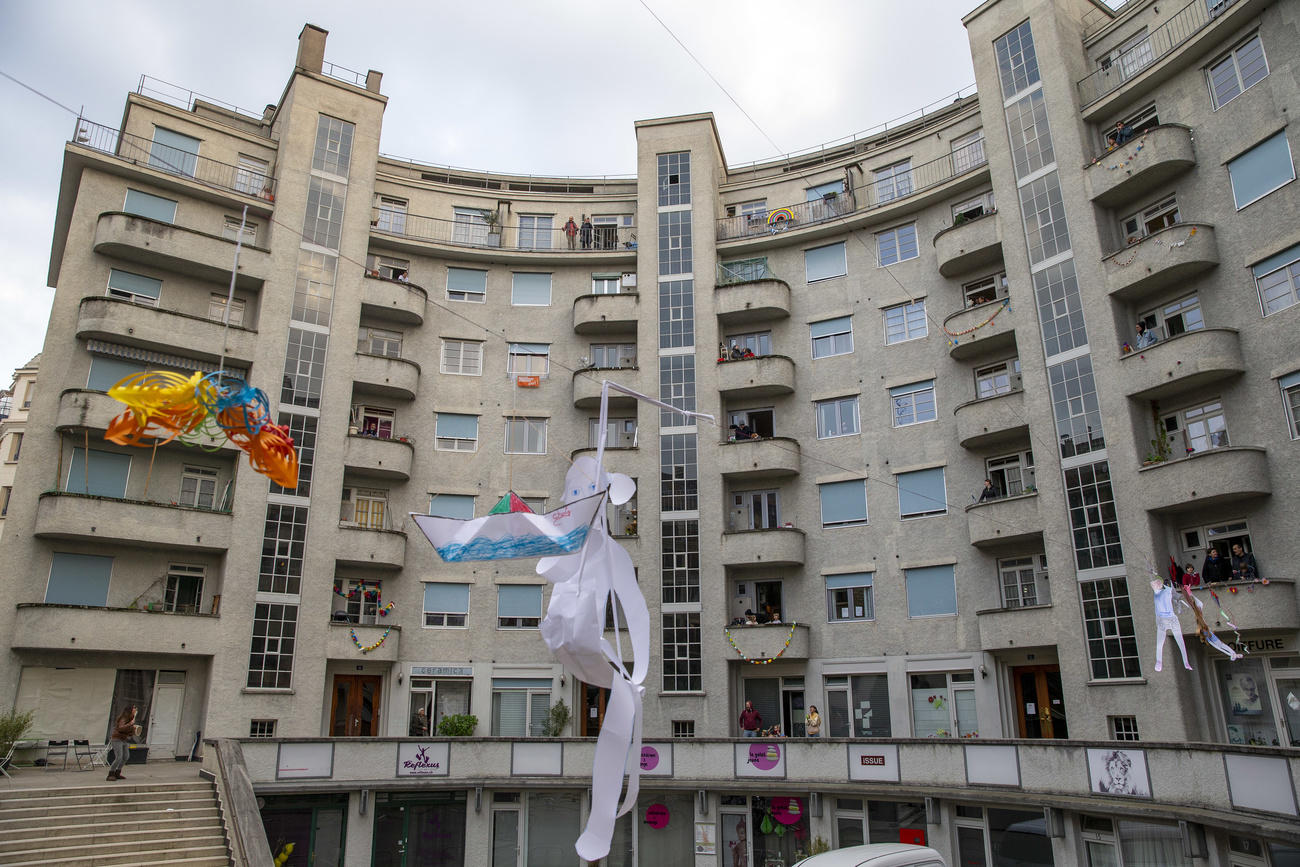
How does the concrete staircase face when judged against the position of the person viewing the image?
facing the viewer

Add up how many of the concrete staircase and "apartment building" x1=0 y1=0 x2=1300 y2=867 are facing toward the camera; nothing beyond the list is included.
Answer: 2

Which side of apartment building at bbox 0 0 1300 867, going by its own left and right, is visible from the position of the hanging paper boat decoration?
front

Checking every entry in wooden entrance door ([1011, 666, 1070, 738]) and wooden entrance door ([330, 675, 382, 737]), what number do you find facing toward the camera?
2

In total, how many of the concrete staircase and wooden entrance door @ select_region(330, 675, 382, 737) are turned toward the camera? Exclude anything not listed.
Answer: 2

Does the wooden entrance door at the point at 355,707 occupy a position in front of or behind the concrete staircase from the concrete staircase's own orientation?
behind

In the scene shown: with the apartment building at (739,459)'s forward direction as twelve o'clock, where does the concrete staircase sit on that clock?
The concrete staircase is roughly at 2 o'clock from the apartment building.

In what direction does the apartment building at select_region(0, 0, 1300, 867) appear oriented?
toward the camera

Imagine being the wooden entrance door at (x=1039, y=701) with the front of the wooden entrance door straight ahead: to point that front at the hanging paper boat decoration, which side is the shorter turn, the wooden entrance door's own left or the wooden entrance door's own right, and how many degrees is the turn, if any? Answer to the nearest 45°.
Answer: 0° — it already faces it

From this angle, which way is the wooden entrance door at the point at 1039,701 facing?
toward the camera

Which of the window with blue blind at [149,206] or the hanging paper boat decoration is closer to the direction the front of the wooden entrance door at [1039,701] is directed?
the hanging paper boat decoration

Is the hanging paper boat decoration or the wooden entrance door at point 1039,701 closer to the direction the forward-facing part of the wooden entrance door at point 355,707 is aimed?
the hanging paper boat decoration
